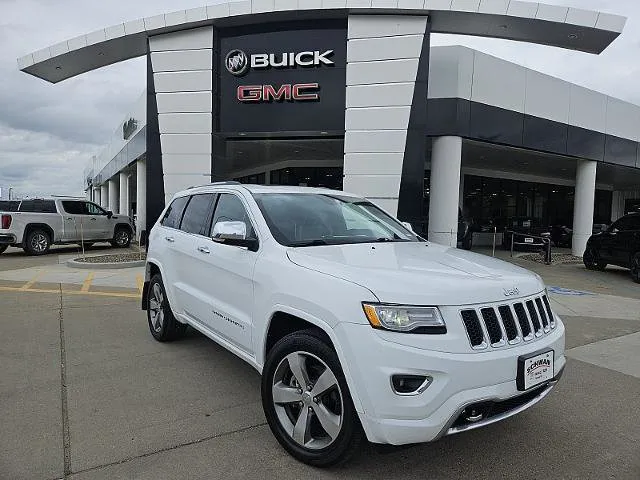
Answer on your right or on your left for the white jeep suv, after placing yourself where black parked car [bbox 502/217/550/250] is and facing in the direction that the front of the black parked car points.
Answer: on your right

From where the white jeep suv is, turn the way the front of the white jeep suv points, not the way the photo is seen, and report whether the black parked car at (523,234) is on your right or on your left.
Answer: on your left

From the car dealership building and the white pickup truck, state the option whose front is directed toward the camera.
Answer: the car dealership building

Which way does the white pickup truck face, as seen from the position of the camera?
facing away from the viewer and to the right of the viewer

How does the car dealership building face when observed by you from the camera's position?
facing the viewer

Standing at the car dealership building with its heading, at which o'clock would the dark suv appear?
The dark suv is roughly at 9 o'clock from the car dealership building.

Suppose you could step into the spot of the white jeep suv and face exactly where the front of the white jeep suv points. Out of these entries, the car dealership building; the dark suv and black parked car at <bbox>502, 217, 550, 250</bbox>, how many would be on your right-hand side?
0

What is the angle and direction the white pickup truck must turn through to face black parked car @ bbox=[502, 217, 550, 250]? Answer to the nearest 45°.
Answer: approximately 45° to its right

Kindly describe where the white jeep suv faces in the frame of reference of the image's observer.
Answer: facing the viewer and to the right of the viewer

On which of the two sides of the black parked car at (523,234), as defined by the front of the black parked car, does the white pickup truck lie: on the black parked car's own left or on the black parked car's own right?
on the black parked car's own right

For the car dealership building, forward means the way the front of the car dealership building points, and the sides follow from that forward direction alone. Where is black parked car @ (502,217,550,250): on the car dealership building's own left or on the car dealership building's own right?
on the car dealership building's own left

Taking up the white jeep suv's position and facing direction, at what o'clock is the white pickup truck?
The white pickup truck is roughly at 6 o'clock from the white jeep suv.

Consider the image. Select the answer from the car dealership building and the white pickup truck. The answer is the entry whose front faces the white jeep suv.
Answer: the car dealership building

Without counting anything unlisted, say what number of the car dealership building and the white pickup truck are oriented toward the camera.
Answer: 1

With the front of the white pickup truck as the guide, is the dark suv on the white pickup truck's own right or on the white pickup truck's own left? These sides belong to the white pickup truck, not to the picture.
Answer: on the white pickup truck's own right
